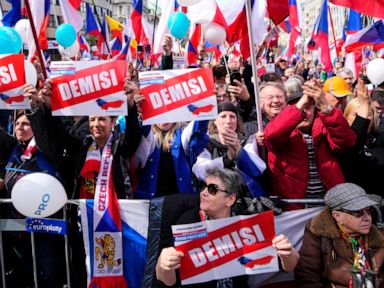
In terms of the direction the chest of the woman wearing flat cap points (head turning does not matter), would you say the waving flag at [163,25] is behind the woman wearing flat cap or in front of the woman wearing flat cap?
behind

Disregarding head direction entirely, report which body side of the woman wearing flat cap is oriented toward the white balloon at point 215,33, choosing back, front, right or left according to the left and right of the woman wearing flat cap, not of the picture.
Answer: back

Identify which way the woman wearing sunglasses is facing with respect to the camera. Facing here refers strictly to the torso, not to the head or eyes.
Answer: toward the camera

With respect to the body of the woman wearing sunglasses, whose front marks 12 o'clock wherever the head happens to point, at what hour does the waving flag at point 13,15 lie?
The waving flag is roughly at 5 o'clock from the woman wearing sunglasses.

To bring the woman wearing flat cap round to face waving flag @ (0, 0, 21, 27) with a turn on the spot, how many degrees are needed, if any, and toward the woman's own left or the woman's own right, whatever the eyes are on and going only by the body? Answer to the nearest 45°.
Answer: approximately 180°

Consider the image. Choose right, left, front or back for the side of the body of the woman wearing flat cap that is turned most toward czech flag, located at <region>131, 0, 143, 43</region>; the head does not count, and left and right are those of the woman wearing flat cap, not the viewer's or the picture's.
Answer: back

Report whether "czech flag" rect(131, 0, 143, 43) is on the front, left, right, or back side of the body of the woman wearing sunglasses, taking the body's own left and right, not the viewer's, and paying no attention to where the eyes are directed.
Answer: back

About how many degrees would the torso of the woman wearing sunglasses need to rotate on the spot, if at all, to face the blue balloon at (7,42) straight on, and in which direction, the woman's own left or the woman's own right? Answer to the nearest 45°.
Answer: approximately 135° to the woman's own right

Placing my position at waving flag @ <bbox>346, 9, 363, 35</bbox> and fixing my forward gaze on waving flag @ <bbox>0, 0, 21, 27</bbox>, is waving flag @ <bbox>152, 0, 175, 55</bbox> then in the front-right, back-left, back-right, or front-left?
front-left

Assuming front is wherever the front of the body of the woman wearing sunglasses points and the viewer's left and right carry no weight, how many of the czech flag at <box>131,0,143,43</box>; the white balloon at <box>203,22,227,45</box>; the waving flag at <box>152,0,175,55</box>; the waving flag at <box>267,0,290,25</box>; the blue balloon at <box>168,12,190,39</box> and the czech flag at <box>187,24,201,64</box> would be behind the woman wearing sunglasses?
6

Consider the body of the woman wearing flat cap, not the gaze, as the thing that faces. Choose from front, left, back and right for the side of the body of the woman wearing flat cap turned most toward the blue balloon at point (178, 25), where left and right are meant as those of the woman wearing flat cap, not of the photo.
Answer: back

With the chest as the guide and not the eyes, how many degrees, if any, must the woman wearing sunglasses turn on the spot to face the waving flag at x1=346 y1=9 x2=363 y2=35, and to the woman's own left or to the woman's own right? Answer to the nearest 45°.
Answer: approximately 180°

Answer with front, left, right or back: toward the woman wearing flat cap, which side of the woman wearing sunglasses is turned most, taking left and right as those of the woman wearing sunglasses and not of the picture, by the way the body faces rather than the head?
left

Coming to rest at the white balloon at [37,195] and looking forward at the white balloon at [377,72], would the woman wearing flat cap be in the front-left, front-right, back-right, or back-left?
front-right

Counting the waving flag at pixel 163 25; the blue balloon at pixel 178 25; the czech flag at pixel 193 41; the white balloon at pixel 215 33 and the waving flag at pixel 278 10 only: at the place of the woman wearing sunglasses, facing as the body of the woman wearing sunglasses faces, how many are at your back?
5

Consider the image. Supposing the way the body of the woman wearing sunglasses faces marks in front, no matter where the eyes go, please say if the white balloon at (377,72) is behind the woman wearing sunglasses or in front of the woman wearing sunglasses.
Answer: behind

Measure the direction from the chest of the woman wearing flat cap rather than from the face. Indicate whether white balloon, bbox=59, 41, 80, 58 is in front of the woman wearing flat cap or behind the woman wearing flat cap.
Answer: behind

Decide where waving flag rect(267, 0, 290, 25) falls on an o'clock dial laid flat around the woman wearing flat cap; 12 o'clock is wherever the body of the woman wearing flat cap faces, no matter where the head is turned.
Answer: The waving flag is roughly at 7 o'clock from the woman wearing flat cap.

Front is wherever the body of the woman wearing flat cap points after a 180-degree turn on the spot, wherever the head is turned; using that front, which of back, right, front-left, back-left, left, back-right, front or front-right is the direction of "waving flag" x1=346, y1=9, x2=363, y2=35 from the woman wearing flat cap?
front-right

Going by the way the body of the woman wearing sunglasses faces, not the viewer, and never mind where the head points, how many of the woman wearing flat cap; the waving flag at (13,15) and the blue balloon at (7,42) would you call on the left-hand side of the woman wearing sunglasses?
1
